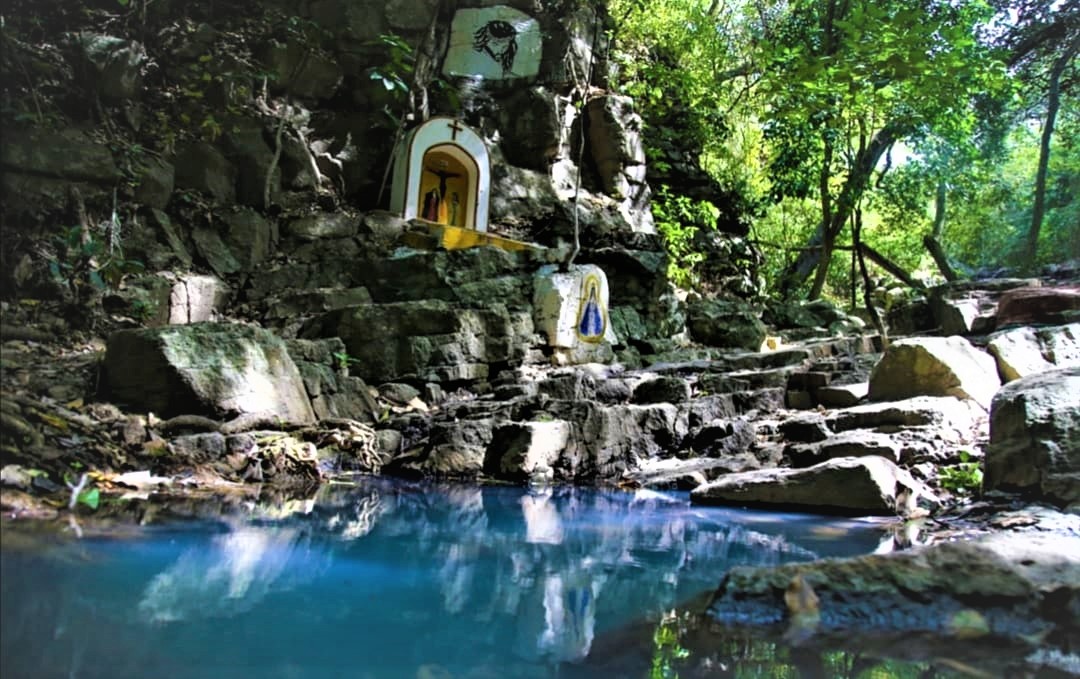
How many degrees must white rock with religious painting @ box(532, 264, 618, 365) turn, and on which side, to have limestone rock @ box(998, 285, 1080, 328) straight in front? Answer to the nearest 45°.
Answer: approximately 45° to its left

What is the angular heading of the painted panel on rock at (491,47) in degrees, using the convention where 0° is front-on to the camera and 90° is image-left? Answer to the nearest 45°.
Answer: approximately 0°

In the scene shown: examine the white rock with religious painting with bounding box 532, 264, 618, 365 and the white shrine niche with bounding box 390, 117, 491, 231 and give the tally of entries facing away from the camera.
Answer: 0

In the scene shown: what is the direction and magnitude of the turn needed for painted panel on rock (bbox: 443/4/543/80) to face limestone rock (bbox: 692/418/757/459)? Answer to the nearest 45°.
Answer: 0° — it already faces it

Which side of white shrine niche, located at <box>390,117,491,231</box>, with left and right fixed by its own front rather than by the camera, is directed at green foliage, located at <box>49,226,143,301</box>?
right

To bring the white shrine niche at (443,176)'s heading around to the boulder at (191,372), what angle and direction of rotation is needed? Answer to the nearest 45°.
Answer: approximately 45° to its right

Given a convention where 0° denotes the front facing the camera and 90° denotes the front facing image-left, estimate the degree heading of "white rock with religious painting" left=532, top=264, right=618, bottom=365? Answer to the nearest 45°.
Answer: approximately 315°

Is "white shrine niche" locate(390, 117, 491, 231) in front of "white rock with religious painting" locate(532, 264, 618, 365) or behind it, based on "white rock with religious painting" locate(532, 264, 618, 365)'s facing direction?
behind

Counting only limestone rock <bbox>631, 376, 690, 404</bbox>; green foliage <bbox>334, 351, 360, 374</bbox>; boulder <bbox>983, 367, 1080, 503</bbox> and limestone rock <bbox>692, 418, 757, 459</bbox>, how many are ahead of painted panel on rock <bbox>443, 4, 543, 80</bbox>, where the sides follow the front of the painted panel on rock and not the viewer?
4
